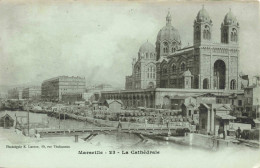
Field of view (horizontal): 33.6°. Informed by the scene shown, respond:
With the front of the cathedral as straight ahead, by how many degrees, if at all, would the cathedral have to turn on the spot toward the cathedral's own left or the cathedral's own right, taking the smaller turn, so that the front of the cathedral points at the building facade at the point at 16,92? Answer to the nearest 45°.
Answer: approximately 135° to the cathedral's own right

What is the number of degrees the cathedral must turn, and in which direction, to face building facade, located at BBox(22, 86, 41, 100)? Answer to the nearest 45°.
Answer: approximately 135° to its right

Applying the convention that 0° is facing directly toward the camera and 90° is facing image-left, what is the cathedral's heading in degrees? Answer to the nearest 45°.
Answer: approximately 315°
